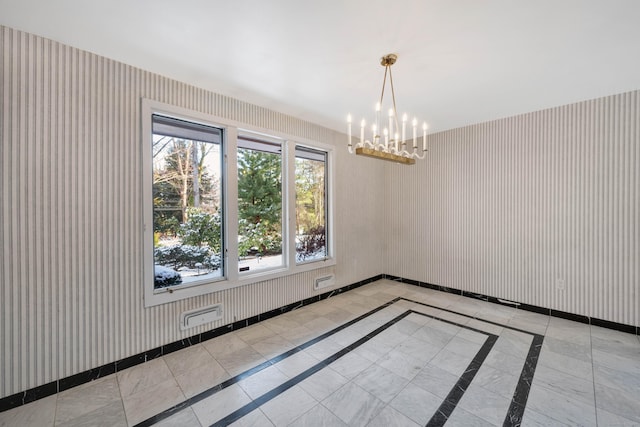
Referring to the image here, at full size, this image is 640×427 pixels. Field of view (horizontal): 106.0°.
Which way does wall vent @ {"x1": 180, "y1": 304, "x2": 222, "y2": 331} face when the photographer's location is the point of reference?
facing the viewer and to the right of the viewer
